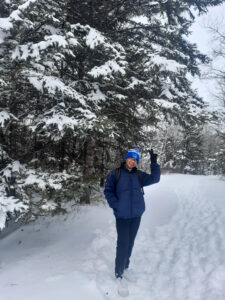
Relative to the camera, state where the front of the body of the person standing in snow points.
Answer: toward the camera
